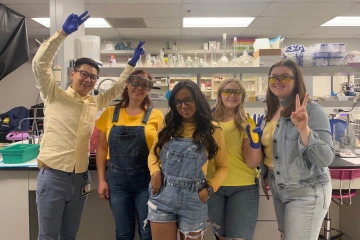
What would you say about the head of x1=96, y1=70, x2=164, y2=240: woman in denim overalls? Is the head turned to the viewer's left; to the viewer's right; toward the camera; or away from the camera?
toward the camera

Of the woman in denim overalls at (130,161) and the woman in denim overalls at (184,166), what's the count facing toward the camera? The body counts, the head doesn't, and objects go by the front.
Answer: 2

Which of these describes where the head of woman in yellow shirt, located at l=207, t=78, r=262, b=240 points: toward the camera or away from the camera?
toward the camera

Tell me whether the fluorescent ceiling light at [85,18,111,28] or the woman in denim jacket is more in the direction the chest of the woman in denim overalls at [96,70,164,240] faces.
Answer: the woman in denim jacket

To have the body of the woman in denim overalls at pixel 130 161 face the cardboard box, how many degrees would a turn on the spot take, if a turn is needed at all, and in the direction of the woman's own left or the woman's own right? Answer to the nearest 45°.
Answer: approximately 135° to the woman's own left

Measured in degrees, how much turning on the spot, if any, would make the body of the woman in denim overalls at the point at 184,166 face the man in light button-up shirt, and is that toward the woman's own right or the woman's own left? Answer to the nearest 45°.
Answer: approximately 90° to the woman's own right

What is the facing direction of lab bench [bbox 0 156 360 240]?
toward the camera

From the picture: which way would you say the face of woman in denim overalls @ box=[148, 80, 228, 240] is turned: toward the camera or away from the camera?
toward the camera

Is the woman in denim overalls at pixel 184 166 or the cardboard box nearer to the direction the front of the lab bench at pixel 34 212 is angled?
the woman in denim overalls

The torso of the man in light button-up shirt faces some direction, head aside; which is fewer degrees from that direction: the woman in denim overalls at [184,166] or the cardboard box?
the woman in denim overalls

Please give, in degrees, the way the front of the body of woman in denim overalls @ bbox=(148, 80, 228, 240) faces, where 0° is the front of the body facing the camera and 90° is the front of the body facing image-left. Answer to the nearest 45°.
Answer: approximately 0°
